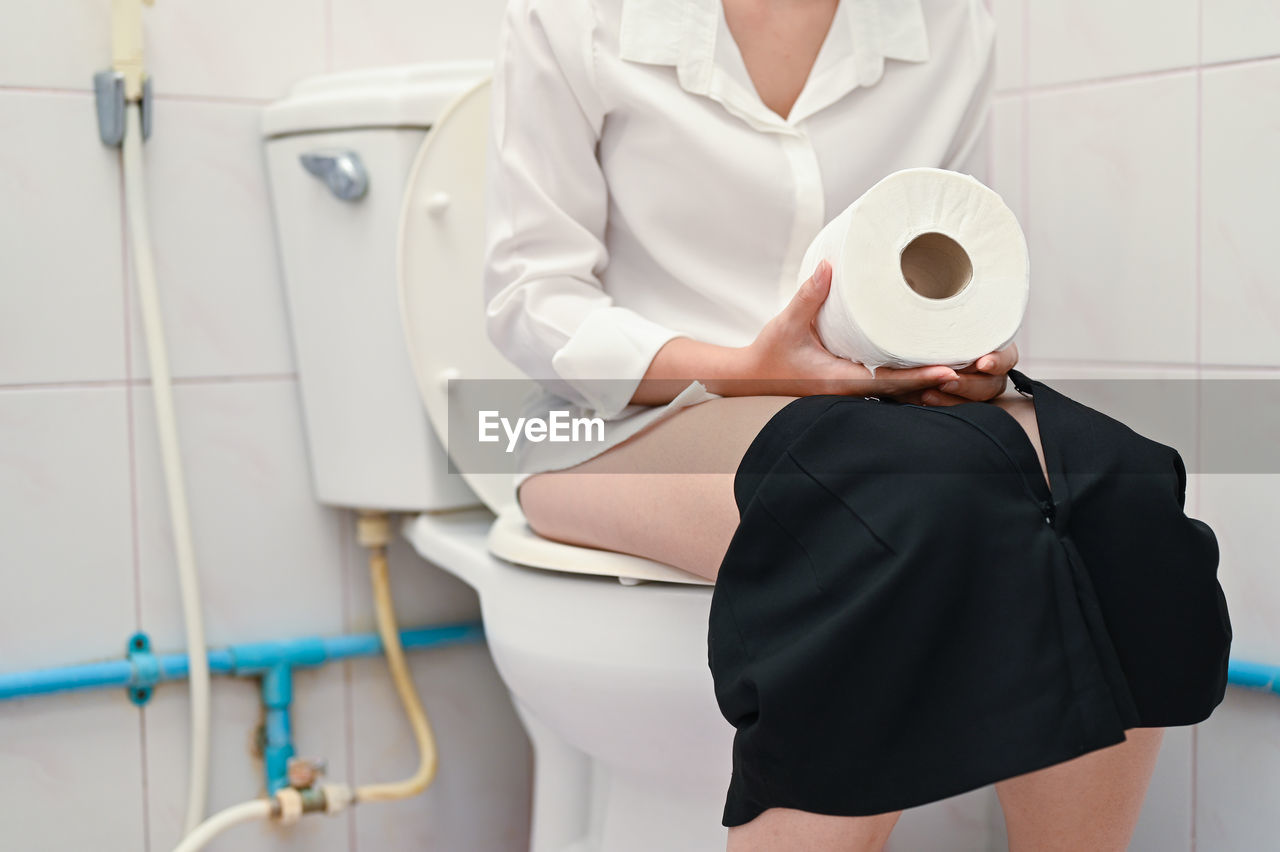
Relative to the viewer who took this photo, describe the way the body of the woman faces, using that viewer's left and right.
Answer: facing the viewer and to the right of the viewer

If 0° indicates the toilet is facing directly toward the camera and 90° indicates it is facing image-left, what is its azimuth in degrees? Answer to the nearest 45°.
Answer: approximately 315°
